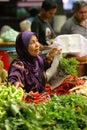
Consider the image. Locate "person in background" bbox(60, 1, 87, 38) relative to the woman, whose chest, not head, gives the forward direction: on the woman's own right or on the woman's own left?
on the woman's own left

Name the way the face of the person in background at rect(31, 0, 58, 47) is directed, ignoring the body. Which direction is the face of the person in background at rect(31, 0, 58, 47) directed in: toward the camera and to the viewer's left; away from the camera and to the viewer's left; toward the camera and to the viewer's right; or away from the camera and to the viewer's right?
toward the camera and to the viewer's right

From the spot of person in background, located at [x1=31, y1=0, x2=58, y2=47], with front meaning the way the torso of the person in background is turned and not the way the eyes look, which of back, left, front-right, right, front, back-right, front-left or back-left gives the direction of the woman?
front-right

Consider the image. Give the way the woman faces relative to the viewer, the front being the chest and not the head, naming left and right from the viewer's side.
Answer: facing the viewer and to the right of the viewer

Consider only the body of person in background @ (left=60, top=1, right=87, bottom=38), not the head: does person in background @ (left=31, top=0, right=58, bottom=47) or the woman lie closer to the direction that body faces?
the woman

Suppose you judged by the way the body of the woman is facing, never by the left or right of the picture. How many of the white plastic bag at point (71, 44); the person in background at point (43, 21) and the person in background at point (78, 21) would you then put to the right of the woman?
0

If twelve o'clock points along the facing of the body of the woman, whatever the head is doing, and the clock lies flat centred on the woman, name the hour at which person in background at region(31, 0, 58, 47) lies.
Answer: The person in background is roughly at 8 o'clock from the woman.

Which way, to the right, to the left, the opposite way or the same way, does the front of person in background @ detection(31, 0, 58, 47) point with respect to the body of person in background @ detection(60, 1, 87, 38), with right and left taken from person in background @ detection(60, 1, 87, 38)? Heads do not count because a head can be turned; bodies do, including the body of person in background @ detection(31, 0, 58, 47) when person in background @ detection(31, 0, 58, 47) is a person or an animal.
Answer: the same way

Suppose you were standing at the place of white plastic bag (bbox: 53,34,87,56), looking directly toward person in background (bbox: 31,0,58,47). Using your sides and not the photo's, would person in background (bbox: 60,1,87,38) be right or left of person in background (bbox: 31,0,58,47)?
right

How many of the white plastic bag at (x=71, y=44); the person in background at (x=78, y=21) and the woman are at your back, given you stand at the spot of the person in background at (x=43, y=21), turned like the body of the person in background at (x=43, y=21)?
0

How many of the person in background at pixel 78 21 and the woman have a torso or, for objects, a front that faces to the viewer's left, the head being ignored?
0

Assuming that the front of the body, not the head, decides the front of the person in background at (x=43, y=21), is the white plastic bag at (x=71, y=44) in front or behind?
in front
